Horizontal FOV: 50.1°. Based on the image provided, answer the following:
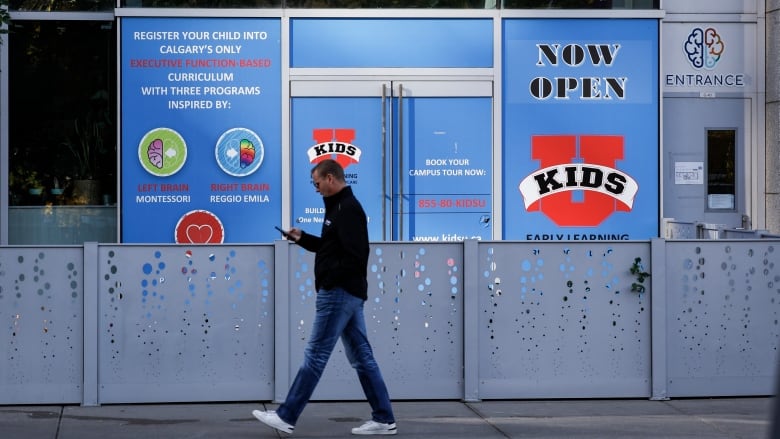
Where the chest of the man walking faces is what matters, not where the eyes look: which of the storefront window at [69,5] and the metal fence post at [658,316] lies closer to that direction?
the storefront window

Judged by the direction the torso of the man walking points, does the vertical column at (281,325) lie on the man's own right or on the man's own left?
on the man's own right

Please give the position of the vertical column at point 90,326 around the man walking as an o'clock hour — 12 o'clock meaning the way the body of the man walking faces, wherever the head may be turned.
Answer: The vertical column is roughly at 1 o'clock from the man walking.

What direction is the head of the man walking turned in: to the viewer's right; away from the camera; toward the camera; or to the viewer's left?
to the viewer's left

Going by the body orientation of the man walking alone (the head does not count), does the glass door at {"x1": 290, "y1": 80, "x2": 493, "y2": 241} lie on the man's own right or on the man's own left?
on the man's own right

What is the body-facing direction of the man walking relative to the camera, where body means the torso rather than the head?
to the viewer's left

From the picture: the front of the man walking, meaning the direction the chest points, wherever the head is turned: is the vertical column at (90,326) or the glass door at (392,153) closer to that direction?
the vertical column

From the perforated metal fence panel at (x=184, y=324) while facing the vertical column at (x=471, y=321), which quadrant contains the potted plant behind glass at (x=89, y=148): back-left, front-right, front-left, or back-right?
back-left
